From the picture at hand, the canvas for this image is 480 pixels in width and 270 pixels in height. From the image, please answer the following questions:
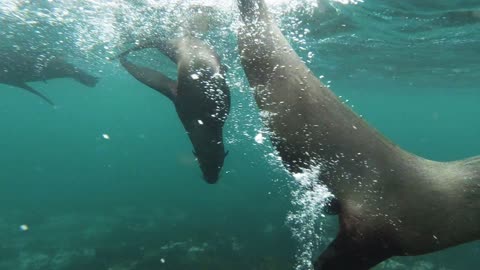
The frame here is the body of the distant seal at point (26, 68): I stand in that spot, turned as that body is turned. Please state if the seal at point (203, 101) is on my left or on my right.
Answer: on my left

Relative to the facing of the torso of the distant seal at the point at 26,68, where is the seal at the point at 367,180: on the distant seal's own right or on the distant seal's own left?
on the distant seal's own left

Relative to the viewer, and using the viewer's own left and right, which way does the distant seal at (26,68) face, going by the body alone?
facing to the left of the viewer
